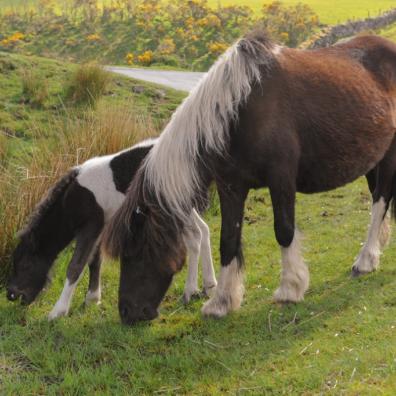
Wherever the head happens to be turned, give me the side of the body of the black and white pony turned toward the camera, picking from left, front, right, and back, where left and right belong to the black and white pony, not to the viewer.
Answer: left

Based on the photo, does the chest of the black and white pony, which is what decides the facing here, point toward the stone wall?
no

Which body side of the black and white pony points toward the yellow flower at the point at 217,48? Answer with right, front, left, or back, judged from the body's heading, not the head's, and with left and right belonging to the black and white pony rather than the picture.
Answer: right

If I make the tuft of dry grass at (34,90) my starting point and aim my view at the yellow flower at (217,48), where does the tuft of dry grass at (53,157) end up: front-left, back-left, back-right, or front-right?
back-right

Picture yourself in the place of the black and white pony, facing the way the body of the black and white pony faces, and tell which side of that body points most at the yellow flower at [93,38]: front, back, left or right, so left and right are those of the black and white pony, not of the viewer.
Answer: right

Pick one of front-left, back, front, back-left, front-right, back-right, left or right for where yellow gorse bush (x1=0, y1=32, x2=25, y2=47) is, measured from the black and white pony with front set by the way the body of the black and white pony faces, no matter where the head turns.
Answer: right

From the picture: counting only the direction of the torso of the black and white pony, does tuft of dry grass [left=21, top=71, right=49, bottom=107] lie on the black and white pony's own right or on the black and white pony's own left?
on the black and white pony's own right

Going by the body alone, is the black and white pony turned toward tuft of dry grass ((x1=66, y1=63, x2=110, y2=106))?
no

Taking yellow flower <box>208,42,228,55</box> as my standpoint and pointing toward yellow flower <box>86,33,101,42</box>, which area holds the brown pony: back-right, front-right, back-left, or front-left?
back-left
